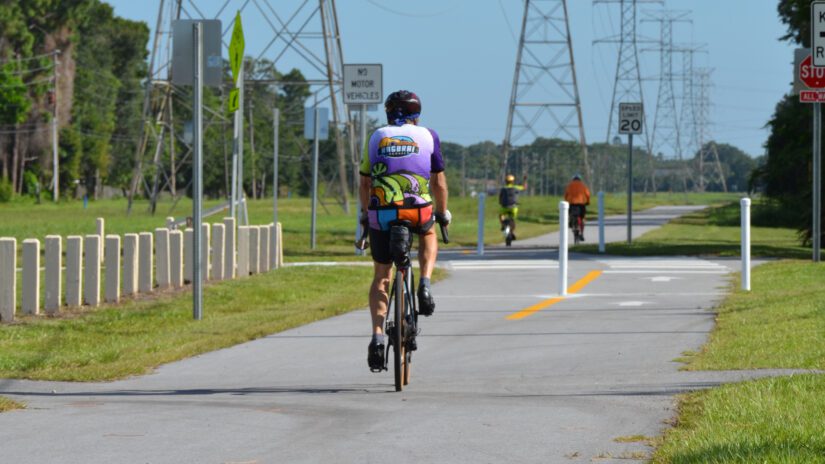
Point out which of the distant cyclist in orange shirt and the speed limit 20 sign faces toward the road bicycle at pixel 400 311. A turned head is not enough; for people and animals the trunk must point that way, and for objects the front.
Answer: the speed limit 20 sign

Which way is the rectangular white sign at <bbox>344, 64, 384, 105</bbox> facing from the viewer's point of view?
toward the camera

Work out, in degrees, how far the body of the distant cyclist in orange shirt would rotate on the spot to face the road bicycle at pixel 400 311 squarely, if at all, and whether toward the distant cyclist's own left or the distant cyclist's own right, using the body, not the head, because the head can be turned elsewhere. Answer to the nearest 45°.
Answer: approximately 180°

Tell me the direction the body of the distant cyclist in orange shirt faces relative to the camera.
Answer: away from the camera

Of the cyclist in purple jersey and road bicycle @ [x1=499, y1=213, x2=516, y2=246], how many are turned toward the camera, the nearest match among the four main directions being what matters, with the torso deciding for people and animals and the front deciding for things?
1

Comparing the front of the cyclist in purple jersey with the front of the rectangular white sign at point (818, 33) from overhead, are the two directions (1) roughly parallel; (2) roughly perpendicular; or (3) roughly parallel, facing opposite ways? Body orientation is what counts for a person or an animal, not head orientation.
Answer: roughly parallel, facing opposite ways

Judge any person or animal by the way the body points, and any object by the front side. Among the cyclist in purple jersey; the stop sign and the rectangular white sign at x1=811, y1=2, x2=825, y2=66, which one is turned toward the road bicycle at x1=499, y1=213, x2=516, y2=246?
the cyclist in purple jersey

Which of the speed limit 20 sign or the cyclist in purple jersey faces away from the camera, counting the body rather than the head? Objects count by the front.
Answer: the cyclist in purple jersey

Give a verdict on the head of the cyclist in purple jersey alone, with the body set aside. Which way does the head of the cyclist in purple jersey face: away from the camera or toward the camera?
away from the camera

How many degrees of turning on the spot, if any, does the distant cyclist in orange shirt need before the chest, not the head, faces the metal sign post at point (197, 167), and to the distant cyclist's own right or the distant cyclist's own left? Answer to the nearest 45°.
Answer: approximately 180°

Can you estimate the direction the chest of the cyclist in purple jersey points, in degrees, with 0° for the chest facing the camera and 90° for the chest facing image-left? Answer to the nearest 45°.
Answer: approximately 180°

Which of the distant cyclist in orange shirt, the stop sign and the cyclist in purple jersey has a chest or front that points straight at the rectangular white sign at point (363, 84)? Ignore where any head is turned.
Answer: the cyclist in purple jersey

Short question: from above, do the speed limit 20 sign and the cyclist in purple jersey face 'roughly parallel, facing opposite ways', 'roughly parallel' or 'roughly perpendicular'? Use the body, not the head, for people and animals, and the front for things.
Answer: roughly parallel, facing opposite ways

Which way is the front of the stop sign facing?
toward the camera

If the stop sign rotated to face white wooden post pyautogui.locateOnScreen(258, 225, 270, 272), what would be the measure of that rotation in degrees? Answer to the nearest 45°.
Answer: approximately 90° to its right

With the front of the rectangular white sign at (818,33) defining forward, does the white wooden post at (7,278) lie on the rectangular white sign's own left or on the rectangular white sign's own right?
on the rectangular white sign's own right

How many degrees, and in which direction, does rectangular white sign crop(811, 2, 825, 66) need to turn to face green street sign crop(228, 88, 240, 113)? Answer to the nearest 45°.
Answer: approximately 90° to its right

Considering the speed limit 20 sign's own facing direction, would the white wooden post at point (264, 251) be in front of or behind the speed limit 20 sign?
in front

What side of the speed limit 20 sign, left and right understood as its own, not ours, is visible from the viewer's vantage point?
front
